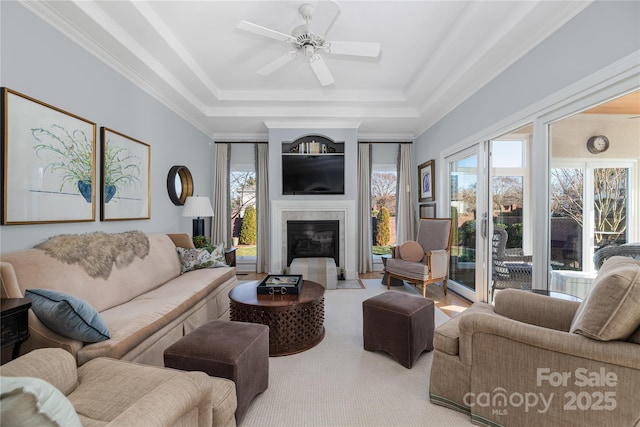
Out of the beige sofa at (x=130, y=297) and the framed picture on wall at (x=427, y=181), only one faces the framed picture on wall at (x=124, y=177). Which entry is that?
the framed picture on wall at (x=427, y=181)

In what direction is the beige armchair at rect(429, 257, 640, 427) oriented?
to the viewer's left

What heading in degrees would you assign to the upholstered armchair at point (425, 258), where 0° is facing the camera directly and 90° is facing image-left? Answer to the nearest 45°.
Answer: approximately 45°

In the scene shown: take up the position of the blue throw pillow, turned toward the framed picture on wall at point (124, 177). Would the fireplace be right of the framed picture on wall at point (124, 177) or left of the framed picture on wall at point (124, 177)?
right

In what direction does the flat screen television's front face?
toward the camera

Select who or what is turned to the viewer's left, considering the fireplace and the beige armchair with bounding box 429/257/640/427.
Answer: the beige armchair

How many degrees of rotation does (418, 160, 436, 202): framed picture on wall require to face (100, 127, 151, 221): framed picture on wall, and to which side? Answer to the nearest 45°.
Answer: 0° — it already faces it

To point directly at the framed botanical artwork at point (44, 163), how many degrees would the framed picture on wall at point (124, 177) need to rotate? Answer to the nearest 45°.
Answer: approximately 90° to its right

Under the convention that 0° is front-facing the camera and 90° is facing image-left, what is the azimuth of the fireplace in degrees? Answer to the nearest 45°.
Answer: approximately 0°

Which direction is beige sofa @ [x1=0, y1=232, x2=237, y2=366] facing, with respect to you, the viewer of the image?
facing the viewer and to the right of the viewer

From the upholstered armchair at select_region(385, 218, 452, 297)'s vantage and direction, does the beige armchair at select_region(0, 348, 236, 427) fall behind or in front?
in front

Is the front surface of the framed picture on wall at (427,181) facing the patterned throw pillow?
yes

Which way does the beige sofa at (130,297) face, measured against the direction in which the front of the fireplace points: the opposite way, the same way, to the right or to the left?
to the left

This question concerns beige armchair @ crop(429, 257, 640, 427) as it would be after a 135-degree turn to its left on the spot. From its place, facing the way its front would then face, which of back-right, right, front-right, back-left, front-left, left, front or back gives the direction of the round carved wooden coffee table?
back-right

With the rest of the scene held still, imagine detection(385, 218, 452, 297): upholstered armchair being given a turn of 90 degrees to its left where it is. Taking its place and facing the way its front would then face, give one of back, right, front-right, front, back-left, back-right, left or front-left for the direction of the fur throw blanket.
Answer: right

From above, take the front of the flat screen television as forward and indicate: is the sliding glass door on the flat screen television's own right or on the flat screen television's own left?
on the flat screen television's own left

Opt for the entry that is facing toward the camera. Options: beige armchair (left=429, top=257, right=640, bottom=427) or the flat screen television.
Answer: the flat screen television

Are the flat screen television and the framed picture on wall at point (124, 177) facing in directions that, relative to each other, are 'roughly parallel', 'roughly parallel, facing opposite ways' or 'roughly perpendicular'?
roughly perpendicular

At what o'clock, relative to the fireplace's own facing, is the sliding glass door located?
The sliding glass door is roughly at 10 o'clock from the fireplace.

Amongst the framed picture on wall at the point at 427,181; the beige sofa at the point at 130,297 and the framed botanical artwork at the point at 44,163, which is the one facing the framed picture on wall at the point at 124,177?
the framed picture on wall at the point at 427,181

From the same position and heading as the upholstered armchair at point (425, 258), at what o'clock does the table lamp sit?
The table lamp is roughly at 1 o'clock from the upholstered armchair.
